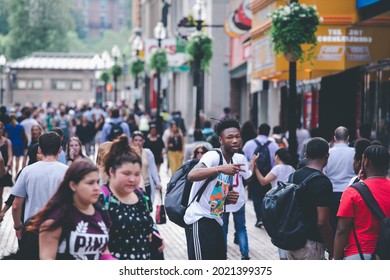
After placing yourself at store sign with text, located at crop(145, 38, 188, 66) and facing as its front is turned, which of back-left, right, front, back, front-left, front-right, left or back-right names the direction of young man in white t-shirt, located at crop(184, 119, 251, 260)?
front

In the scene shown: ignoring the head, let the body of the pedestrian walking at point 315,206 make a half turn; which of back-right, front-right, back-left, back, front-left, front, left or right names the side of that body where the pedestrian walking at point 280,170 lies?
back-right

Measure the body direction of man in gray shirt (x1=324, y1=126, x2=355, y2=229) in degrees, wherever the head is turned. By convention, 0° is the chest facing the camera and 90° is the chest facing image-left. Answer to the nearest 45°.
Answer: approximately 180°

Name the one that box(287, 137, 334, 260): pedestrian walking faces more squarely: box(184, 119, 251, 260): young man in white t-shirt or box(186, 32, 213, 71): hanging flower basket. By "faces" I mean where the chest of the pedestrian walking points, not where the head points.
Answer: the hanging flower basket

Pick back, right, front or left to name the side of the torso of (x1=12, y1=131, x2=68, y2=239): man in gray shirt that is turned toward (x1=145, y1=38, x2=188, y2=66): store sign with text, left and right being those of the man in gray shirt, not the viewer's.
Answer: front

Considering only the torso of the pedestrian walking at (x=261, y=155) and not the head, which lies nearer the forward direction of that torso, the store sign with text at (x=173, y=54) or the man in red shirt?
the store sign with text

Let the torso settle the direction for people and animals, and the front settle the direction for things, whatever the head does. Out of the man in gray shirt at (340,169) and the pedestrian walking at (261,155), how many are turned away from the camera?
2

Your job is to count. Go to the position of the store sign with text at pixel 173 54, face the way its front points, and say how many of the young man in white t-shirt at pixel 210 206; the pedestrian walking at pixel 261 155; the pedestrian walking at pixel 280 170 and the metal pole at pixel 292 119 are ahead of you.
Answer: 4

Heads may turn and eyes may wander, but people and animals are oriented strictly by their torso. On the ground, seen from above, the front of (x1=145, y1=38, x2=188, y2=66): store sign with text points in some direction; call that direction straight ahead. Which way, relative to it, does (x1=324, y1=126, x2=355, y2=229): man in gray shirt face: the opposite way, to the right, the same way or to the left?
the opposite way

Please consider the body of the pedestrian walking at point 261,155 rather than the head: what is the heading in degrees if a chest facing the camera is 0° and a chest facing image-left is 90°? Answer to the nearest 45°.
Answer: approximately 180°

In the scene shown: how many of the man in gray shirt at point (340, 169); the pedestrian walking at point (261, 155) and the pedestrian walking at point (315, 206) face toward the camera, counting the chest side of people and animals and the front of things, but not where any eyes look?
0

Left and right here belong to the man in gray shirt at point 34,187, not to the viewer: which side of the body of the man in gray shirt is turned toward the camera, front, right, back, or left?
back

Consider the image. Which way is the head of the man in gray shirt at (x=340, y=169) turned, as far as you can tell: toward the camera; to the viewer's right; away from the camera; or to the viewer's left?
away from the camera

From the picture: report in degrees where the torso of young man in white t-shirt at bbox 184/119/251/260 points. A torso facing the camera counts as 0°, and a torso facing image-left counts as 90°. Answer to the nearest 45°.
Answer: approximately 315°

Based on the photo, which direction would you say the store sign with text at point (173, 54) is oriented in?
toward the camera

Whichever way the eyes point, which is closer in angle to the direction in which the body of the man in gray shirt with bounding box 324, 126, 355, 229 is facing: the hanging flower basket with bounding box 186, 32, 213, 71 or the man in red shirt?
the hanging flower basket

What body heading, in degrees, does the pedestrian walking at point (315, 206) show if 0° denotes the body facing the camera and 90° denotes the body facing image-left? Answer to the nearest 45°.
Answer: approximately 225°
